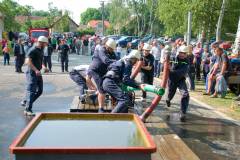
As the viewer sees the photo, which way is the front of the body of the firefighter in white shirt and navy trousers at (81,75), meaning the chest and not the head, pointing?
to the viewer's right

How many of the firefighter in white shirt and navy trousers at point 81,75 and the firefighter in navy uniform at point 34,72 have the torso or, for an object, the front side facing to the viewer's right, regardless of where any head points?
2

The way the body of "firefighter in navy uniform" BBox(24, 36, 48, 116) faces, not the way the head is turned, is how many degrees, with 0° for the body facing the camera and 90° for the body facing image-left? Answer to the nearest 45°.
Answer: approximately 270°

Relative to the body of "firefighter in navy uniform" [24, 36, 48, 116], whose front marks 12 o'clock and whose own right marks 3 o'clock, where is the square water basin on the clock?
The square water basin is roughly at 3 o'clock from the firefighter in navy uniform.

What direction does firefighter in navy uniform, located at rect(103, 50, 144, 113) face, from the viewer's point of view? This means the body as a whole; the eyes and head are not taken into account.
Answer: to the viewer's right

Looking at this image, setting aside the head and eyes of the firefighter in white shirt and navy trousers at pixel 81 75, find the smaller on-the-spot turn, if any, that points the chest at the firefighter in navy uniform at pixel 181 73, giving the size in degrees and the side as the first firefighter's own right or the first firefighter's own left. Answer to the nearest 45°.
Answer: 0° — they already face them

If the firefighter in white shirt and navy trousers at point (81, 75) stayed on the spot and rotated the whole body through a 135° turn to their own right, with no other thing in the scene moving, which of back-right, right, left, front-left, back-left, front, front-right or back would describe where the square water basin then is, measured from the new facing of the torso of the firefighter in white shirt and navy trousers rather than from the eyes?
front-left
